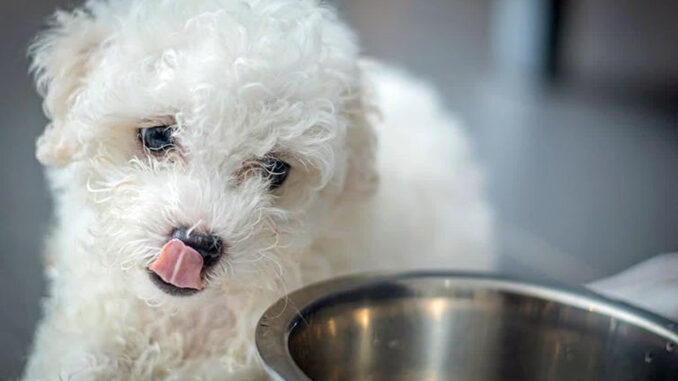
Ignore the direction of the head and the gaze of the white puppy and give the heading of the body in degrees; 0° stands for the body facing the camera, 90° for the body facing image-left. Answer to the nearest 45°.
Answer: approximately 45°
